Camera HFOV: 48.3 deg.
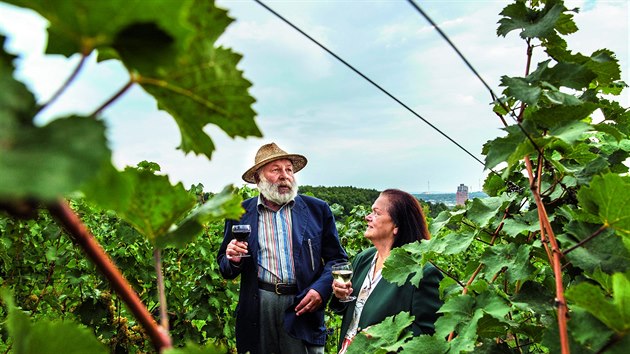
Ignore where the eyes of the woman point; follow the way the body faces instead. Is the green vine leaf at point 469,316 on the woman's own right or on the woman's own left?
on the woman's own left

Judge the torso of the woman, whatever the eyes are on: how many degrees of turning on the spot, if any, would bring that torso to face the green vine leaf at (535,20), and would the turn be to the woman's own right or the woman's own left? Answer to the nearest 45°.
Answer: approximately 45° to the woman's own left

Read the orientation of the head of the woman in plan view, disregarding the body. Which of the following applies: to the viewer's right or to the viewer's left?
to the viewer's left

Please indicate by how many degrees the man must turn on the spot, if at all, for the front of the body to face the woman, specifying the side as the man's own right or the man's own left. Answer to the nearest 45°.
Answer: approximately 45° to the man's own left

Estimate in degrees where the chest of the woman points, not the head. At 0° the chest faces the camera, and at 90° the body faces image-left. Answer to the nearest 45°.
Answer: approximately 45°

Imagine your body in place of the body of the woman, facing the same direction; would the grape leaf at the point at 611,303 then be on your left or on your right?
on your left

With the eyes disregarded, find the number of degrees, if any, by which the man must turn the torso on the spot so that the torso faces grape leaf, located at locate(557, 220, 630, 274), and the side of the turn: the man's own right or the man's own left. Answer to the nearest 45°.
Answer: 0° — they already face it

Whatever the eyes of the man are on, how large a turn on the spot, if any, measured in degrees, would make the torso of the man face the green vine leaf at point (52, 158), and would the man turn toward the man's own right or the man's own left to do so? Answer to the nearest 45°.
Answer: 0° — they already face it

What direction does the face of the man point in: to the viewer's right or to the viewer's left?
to the viewer's right
